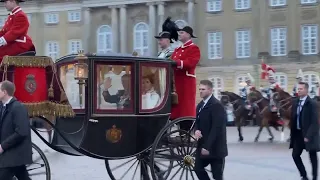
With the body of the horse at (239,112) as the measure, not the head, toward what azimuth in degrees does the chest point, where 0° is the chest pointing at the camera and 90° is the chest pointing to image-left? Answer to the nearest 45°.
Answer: approximately 90°

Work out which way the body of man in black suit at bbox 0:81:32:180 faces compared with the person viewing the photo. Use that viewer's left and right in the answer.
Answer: facing to the left of the viewer

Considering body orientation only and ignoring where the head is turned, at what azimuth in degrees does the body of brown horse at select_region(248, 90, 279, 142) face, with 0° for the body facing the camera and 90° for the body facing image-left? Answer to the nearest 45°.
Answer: approximately 45°

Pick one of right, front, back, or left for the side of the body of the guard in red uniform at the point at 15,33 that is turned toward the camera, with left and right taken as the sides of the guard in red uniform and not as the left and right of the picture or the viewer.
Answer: left

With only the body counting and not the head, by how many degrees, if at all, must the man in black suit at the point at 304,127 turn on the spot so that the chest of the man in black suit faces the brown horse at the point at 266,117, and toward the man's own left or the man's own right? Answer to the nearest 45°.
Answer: approximately 135° to the man's own right

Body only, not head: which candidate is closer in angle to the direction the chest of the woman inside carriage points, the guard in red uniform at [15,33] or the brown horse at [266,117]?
the guard in red uniform
